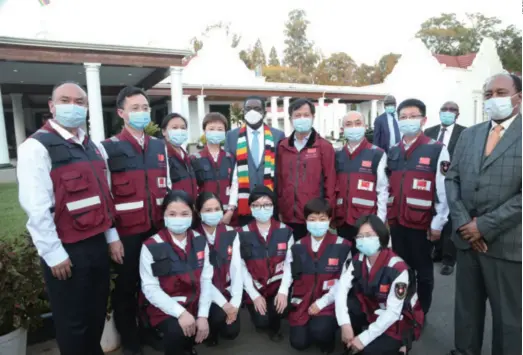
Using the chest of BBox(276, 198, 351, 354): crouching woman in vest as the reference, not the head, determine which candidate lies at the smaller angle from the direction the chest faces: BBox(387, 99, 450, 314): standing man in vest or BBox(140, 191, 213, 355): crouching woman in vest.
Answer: the crouching woman in vest

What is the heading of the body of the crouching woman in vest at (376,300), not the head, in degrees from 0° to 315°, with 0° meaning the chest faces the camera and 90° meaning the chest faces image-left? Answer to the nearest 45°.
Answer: approximately 45°

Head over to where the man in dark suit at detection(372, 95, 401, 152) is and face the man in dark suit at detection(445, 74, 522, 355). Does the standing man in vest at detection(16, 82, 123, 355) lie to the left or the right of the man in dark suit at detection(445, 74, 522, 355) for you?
right

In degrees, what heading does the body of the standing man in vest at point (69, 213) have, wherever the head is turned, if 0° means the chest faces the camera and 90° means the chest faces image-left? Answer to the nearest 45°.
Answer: approximately 315°

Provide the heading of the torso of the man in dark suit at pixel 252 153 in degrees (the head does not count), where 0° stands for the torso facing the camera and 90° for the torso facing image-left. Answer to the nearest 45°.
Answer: approximately 0°

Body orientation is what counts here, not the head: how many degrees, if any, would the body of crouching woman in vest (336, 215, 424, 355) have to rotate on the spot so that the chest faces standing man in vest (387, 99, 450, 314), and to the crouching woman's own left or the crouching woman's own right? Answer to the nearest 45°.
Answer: approximately 180°

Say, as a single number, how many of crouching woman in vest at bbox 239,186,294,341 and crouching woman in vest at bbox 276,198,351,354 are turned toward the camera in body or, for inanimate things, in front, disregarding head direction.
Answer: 2

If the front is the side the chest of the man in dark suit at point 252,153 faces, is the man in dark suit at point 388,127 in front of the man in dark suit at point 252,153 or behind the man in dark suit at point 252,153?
behind

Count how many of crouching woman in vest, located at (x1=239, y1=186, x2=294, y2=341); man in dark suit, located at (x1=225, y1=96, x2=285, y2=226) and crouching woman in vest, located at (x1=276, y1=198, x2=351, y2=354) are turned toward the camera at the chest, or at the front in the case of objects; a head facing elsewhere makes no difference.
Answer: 3

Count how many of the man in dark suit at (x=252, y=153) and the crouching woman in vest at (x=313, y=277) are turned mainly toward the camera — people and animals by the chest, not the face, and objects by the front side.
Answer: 2

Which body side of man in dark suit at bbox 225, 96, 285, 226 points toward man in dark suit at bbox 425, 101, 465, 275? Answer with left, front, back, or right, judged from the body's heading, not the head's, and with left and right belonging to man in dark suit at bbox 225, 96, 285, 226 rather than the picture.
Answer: left

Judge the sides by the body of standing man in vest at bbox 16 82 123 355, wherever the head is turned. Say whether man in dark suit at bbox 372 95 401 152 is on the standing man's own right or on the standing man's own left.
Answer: on the standing man's own left
